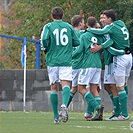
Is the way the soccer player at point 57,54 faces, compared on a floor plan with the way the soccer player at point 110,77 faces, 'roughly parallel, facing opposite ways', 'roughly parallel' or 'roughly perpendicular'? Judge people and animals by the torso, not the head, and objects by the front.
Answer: roughly perpendicular

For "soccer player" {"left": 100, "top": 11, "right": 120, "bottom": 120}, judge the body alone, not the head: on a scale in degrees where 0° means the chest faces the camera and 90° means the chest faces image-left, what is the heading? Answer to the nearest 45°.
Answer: approximately 90°

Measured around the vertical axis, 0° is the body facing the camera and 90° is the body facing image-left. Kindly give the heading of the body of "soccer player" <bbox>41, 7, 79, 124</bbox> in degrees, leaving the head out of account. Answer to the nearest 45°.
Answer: approximately 180°

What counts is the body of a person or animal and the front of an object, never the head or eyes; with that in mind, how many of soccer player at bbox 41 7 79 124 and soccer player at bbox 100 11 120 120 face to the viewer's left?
1

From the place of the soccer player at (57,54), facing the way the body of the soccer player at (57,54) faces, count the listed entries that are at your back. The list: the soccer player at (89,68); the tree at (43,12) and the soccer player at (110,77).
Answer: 0

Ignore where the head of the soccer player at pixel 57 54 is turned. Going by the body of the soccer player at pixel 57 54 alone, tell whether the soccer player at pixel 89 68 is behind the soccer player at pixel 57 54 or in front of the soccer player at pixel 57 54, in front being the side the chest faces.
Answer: in front

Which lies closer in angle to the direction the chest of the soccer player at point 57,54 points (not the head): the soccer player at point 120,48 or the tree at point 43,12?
the tree

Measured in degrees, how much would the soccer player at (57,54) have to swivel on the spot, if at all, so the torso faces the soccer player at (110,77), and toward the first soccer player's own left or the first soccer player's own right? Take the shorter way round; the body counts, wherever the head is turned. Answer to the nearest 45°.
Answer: approximately 45° to the first soccer player's own right
